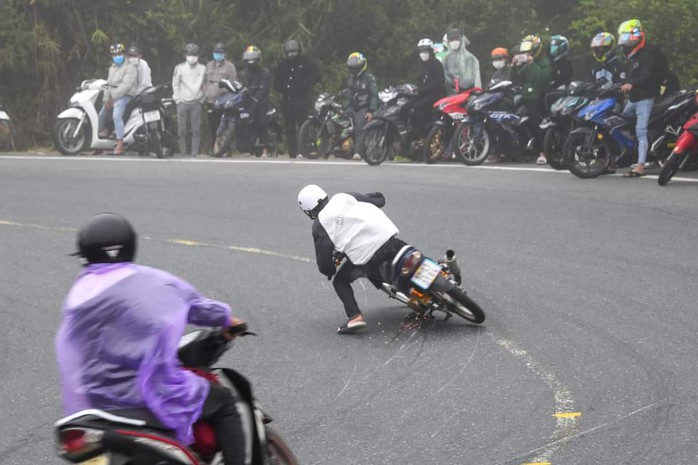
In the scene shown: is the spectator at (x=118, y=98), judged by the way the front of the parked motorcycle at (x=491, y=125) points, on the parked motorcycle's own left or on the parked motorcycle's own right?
on the parked motorcycle's own right

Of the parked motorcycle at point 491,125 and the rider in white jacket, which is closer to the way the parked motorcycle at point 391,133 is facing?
the rider in white jacket

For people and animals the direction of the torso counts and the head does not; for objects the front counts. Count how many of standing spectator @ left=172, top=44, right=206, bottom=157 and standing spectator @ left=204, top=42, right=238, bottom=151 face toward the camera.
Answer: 2

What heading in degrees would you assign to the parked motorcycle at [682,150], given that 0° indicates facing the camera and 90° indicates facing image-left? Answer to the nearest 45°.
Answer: approximately 45°

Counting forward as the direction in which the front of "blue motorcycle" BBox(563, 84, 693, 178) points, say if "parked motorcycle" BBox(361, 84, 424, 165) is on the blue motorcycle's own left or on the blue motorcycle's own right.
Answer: on the blue motorcycle's own right

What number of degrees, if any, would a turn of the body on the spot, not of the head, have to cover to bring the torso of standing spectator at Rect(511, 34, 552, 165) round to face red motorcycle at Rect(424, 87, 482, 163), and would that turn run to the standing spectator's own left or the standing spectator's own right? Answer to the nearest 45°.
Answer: approximately 45° to the standing spectator's own right
